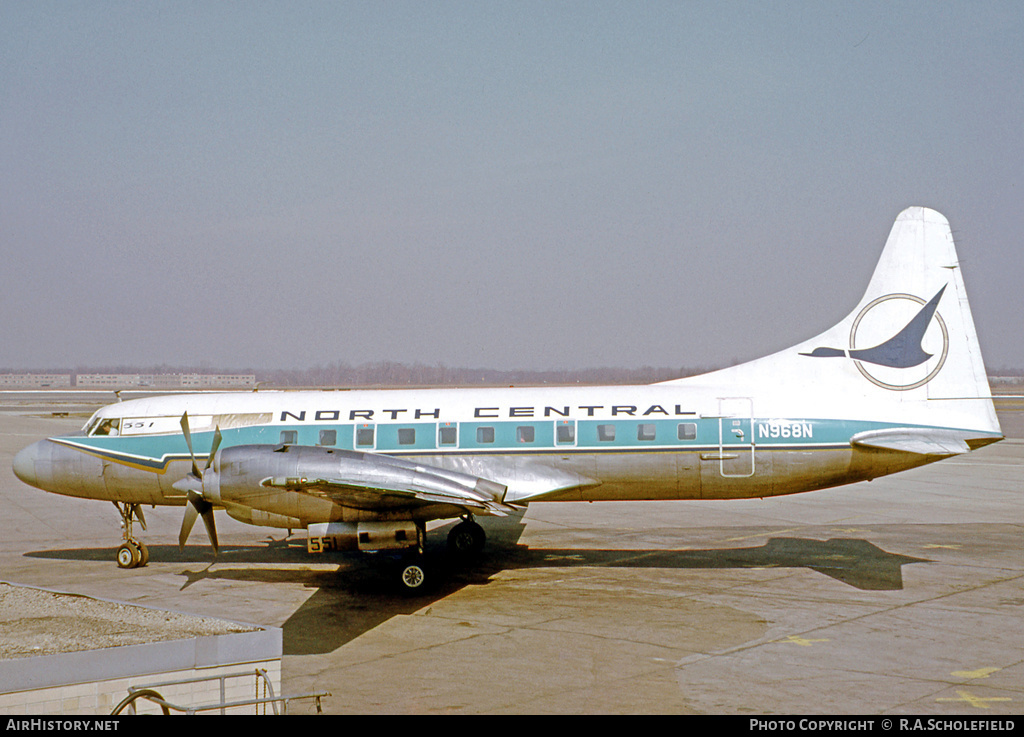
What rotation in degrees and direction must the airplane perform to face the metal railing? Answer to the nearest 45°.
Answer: approximately 45° to its left

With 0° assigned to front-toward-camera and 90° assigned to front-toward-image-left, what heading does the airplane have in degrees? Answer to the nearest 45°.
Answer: approximately 90°
